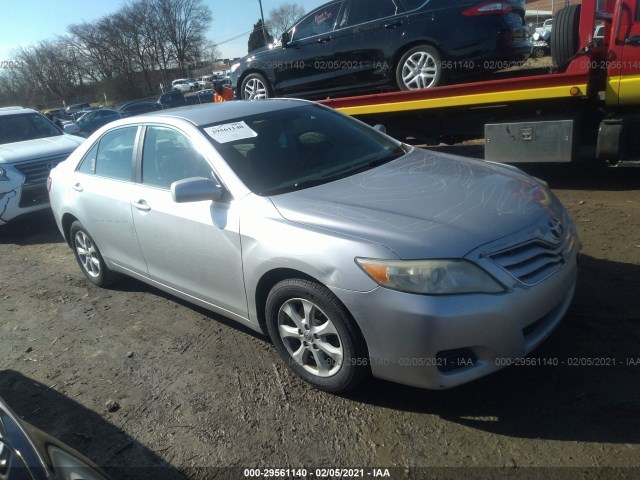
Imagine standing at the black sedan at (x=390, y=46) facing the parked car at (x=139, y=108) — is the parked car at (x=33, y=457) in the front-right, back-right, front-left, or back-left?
back-left

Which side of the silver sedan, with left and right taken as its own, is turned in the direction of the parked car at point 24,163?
back

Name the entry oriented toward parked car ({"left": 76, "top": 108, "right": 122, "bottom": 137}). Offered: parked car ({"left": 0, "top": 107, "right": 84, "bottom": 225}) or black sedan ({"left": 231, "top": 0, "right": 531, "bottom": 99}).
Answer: the black sedan

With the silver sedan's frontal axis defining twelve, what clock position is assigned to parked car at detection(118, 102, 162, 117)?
The parked car is roughly at 7 o'clock from the silver sedan.

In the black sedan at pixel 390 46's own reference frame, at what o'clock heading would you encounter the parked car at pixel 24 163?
The parked car is roughly at 10 o'clock from the black sedan.

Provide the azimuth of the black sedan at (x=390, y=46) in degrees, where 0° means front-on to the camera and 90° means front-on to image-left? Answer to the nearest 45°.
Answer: approximately 135°

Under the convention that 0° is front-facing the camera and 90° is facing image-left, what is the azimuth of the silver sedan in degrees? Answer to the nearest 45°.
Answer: approximately 315°

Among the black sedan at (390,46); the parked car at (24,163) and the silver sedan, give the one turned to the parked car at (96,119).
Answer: the black sedan
